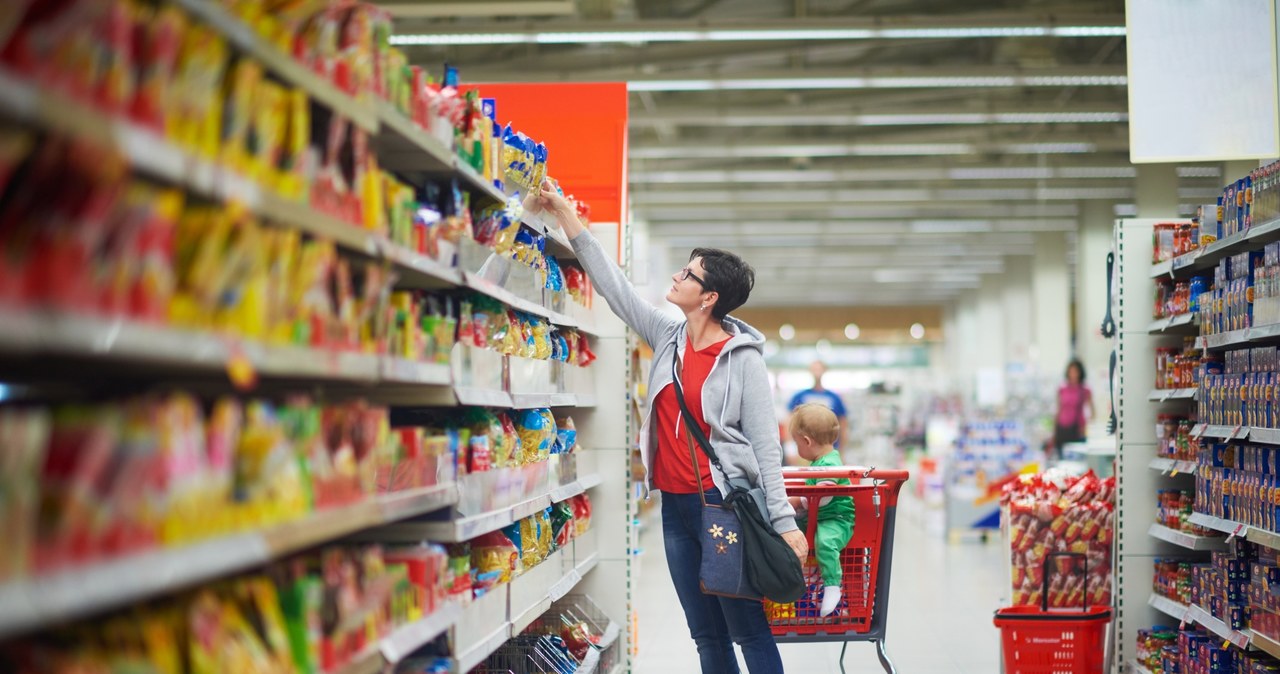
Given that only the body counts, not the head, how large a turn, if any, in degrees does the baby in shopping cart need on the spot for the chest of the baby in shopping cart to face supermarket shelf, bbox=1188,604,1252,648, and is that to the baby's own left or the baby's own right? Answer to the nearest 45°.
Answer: approximately 180°

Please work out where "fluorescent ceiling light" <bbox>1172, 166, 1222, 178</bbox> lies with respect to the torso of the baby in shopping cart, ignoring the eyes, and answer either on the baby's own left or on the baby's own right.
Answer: on the baby's own right

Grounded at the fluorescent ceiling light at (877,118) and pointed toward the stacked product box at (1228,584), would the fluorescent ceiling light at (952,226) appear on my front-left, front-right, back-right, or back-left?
back-left

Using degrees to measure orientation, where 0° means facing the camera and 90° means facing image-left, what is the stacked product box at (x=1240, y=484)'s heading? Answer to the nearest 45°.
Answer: approximately 45°

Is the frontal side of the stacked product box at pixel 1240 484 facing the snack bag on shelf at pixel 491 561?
yes

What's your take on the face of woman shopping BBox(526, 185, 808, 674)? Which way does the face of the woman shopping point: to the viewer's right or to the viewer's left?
to the viewer's left
